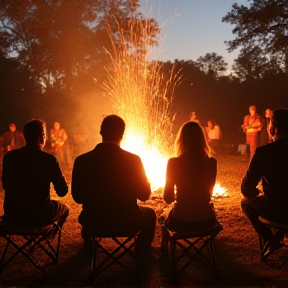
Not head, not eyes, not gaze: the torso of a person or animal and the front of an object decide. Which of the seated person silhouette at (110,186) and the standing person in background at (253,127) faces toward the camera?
the standing person in background

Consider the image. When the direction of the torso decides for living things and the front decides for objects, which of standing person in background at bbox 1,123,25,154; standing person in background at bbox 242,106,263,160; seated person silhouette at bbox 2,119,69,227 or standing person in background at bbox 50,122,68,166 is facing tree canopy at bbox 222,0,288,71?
the seated person silhouette

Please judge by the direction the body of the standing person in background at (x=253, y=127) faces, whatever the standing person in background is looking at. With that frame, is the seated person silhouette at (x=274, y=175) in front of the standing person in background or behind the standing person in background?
in front

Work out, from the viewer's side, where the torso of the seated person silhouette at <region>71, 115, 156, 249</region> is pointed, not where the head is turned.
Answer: away from the camera

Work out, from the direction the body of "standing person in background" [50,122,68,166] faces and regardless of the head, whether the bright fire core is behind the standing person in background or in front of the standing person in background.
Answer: in front

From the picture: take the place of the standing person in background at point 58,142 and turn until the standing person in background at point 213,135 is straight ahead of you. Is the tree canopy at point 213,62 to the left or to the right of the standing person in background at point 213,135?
left

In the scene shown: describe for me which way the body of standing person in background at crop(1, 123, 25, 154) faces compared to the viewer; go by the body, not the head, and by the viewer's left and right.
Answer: facing the viewer

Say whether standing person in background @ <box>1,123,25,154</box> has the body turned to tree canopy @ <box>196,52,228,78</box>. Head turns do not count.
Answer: no

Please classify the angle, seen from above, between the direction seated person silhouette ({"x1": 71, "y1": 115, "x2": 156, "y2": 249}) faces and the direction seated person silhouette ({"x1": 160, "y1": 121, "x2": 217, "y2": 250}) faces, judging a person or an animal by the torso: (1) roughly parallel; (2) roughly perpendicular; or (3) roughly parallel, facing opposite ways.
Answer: roughly parallel

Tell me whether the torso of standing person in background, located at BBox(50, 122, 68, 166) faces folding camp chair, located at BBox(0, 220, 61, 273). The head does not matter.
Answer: yes

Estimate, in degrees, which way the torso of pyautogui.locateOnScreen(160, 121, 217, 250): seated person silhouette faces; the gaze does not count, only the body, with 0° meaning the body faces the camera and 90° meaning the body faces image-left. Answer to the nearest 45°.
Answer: approximately 180°

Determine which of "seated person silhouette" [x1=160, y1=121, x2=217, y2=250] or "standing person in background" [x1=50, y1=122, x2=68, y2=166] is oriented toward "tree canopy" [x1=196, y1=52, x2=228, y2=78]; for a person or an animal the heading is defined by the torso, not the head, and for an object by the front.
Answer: the seated person silhouette

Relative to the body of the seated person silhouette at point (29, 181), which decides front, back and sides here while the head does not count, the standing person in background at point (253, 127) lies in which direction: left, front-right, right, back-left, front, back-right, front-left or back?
front

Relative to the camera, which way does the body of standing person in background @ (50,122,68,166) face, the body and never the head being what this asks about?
toward the camera

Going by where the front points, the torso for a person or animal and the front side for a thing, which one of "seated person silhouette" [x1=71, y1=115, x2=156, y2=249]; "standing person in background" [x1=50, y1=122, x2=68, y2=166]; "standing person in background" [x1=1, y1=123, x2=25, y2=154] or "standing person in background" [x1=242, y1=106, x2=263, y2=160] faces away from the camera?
the seated person silhouette
